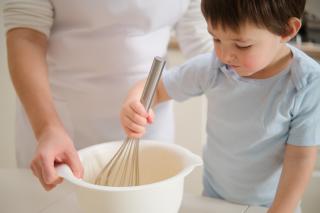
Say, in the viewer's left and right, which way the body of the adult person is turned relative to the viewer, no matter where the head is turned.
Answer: facing the viewer

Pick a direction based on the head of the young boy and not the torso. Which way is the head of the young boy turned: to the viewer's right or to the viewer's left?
to the viewer's left

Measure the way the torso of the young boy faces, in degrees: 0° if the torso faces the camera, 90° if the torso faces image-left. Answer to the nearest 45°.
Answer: approximately 45°

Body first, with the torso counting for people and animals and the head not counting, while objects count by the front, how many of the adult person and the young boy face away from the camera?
0
